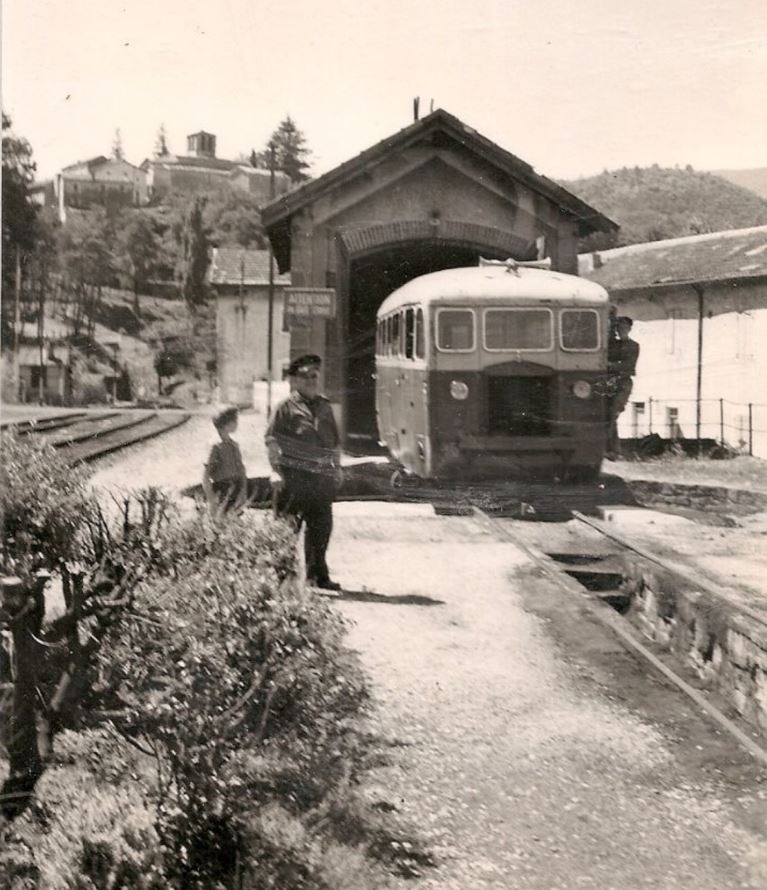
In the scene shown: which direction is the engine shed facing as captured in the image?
toward the camera

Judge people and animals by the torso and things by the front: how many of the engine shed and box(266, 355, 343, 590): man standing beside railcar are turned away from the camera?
0

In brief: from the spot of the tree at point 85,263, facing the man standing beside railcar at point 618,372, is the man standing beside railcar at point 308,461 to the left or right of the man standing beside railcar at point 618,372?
right

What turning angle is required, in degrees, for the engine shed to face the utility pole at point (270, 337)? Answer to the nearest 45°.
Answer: approximately 45° to its right

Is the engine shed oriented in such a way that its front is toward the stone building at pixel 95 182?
no

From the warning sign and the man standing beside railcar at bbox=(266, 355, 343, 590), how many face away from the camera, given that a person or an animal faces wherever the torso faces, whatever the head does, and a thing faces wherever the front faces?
0

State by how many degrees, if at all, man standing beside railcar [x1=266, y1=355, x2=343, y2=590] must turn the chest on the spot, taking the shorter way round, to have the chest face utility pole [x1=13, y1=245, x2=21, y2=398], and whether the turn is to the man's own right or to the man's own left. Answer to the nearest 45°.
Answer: approximately 135° to the man's own right

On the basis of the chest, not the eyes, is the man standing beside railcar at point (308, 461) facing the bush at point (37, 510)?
no

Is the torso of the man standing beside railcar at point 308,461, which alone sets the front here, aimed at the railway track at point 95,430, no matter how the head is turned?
no

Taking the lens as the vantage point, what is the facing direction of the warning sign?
facing the viewer

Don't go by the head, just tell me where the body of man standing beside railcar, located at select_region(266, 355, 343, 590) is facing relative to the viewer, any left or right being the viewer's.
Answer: facing the viewer and to the right of the viewer
